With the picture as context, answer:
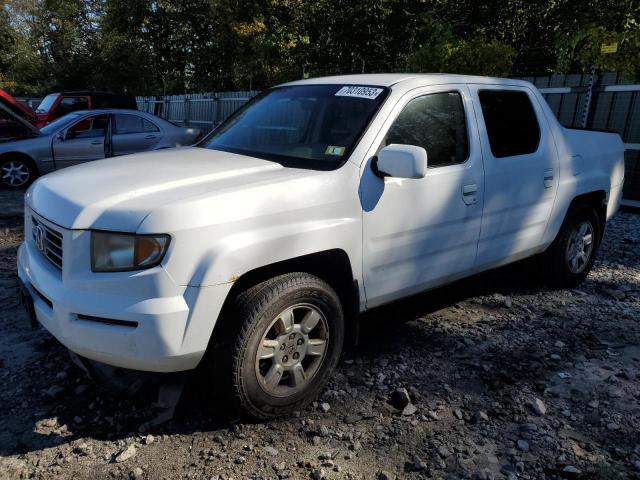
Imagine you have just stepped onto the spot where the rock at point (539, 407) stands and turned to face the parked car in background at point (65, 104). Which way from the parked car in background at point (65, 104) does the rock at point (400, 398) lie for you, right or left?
left

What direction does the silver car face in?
to the viewer's left

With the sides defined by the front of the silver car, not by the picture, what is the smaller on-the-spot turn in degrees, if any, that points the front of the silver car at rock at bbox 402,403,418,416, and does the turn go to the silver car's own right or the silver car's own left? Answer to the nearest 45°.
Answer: approximately 90° to the silver car's own left

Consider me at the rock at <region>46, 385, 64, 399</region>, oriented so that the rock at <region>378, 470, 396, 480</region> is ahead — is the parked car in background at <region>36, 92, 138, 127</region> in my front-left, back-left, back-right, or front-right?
back-left

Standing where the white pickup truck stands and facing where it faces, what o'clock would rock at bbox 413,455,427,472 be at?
The rock is roughly at 9 o'clock from the white pickup truck.

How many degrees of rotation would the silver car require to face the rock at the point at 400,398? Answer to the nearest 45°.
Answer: approximately 90° to its left

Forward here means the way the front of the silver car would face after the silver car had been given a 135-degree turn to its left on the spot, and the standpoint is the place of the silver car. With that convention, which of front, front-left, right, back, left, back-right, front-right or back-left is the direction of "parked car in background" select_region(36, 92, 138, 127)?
back-left

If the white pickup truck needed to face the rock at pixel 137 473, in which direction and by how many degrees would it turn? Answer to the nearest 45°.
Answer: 0° — it already faces it

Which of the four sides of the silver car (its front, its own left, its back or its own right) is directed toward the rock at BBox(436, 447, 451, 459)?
left

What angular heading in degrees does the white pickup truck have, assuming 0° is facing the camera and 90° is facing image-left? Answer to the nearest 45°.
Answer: approximately 45°

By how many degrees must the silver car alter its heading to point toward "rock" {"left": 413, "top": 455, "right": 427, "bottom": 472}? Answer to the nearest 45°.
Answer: approximately 90° to its left
